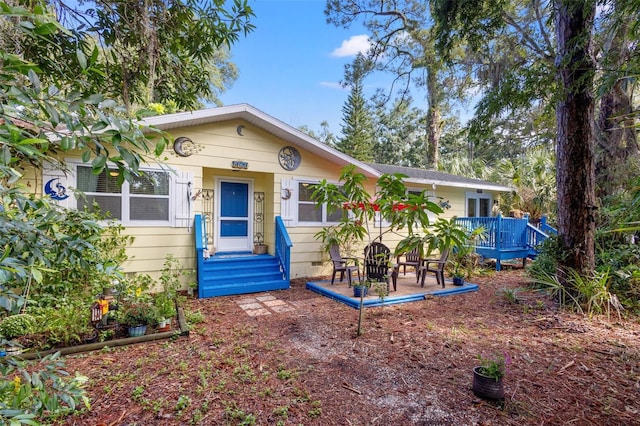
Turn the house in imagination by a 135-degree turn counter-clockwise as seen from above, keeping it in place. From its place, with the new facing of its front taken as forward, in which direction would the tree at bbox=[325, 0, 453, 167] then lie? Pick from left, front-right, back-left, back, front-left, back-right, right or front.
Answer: front

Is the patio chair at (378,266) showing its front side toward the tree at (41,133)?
no

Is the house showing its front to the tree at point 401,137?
no

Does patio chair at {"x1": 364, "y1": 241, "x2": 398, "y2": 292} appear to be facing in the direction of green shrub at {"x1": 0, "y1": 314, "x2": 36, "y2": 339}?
no

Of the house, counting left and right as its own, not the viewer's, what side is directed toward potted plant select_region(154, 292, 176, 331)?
front

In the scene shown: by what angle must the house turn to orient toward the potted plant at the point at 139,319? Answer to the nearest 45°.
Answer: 0° — it already faces it

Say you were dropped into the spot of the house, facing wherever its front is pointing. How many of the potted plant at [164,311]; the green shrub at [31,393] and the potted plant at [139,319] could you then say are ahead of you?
3

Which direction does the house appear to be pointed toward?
toward the camera
